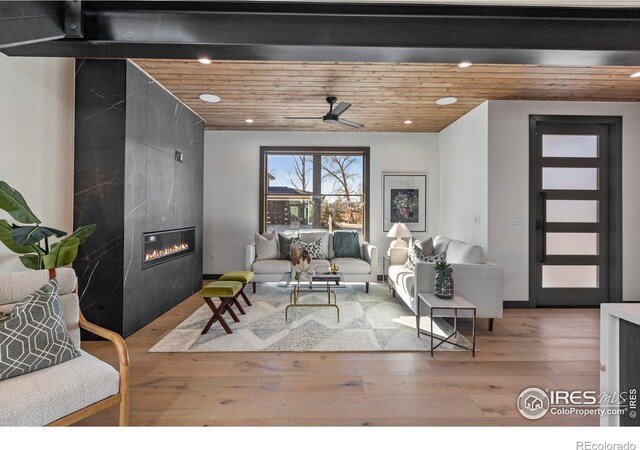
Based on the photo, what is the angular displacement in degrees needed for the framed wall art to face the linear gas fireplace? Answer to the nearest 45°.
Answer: approximately 45° to its right

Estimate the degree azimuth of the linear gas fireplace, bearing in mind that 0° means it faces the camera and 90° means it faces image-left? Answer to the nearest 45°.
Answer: approximately 315°

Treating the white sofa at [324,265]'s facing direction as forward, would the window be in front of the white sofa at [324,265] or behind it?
behind

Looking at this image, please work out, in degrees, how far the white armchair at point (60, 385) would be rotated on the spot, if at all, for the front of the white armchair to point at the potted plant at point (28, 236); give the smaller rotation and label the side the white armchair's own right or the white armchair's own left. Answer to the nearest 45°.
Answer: approximately 135° to the white armchair's own left

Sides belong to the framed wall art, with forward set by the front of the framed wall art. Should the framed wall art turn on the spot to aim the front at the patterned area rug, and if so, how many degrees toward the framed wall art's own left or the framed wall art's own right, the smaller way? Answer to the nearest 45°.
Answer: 0° — it already faces it

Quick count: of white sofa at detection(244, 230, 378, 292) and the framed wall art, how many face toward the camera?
2

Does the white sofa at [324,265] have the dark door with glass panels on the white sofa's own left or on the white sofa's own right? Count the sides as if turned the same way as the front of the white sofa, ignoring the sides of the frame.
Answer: on the white sofa's own left
